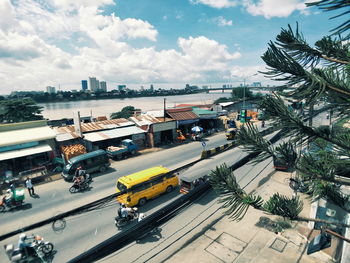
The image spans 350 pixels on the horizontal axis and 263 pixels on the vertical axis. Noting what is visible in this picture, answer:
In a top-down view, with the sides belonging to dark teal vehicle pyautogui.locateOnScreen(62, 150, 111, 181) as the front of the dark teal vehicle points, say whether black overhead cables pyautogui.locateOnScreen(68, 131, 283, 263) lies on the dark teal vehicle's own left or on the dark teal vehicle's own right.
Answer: on the dark teal vehicle's own left

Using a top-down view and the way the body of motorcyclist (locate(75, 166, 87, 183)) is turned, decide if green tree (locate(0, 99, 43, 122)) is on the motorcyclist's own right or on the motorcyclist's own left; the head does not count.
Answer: on the motorcyclist's own right

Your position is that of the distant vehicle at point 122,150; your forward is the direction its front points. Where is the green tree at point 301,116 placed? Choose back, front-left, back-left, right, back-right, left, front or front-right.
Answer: back-right

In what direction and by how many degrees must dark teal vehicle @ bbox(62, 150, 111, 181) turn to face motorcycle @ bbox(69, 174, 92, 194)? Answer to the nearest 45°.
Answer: approximately 45° to its left

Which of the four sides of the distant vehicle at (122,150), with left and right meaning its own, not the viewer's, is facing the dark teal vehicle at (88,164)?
back

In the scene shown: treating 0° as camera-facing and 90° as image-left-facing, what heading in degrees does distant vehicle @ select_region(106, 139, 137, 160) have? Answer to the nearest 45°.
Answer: approximately 225°

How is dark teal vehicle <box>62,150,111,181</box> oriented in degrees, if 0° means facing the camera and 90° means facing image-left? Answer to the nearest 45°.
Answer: approximately 45°

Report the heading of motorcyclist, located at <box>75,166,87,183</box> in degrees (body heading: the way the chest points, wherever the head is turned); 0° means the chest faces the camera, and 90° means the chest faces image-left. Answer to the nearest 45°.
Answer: approximately 45°

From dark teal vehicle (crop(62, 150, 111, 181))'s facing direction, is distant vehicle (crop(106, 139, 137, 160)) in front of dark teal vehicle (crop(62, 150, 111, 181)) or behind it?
behind

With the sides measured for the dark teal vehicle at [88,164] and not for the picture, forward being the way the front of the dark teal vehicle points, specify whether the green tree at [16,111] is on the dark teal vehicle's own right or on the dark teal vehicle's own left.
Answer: on the dark teal vehicle's own right
